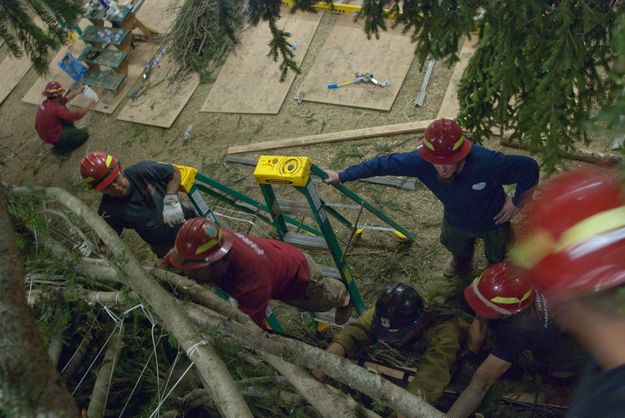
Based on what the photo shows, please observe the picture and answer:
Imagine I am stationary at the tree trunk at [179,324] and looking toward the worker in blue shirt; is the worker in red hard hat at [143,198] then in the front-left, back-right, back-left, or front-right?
front-left

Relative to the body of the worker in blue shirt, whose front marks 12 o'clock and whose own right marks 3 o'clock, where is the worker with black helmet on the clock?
The worker with black helmet is roughly at 1 o'clock from the worker in blue shirt.

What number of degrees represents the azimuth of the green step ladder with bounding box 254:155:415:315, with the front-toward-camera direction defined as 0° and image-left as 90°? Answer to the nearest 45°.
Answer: approximately 45°

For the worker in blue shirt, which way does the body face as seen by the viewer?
toward the camera

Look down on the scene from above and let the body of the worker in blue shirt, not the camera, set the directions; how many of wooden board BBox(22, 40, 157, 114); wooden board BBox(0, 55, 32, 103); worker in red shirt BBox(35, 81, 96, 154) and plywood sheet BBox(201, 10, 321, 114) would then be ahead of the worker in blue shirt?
0

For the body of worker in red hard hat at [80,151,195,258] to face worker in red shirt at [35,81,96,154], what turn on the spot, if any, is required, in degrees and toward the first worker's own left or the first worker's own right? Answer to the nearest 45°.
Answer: approximately 180°

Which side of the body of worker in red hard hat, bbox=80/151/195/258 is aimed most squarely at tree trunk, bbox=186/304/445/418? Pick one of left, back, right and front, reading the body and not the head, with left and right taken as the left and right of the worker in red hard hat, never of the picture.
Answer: front

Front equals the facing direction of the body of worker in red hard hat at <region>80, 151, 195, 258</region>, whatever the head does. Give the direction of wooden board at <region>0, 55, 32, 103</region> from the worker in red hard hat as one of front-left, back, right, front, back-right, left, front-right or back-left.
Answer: back

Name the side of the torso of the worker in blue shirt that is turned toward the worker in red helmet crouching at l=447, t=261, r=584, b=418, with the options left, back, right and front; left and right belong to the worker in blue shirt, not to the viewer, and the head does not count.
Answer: front

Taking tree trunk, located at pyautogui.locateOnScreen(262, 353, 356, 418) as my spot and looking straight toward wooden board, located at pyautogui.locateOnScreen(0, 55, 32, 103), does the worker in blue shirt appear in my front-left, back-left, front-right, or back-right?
front-right

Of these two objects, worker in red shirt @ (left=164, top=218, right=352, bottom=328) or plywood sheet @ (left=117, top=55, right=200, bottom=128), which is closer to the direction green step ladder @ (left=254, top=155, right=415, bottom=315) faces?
the worker in red shirt

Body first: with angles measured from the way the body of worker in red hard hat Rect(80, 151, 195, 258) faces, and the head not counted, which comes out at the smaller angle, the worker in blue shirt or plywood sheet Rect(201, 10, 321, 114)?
the worker in blue shirt

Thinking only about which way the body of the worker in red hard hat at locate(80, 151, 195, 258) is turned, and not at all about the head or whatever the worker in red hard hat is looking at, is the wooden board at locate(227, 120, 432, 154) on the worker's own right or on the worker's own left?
on the worker's own left
